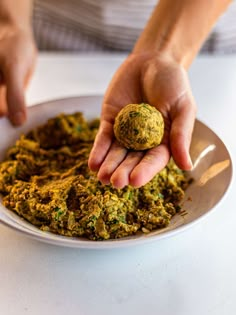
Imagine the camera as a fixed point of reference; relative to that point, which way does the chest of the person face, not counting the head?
toward the camera
